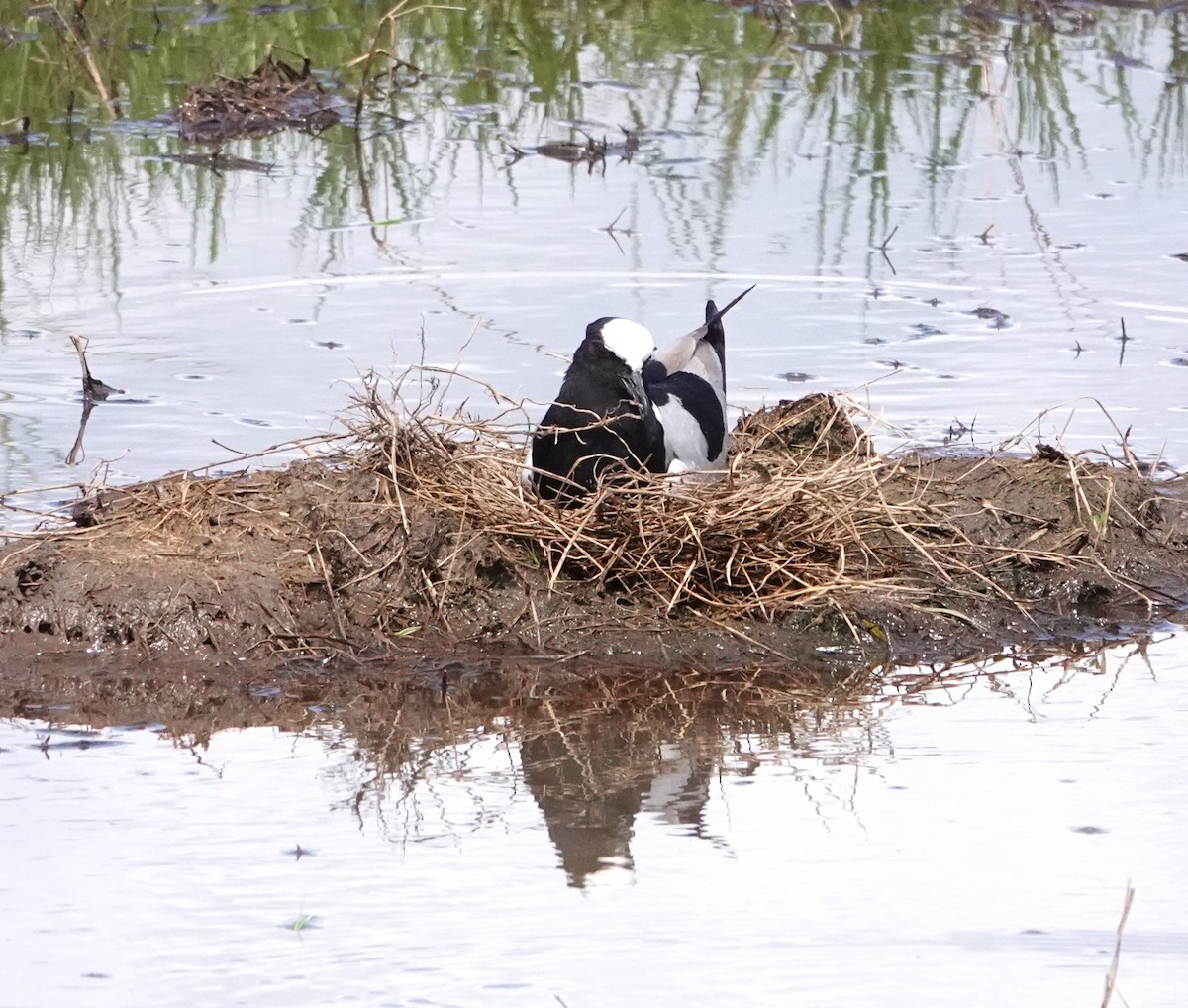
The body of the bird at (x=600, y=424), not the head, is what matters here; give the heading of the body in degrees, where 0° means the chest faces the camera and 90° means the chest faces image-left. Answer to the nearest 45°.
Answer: approximately 45°

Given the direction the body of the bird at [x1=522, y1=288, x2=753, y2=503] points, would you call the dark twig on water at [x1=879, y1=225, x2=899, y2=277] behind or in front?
behind

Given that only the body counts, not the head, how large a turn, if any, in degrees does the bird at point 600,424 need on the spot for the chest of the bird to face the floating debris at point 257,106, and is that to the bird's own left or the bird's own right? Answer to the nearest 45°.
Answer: approximately 135° to the bird's own right

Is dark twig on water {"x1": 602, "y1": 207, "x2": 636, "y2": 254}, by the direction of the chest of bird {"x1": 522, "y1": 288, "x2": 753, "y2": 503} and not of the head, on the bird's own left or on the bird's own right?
on the bird's own right

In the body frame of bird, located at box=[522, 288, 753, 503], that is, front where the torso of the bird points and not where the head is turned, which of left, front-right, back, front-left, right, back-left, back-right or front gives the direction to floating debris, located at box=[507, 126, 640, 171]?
back-right

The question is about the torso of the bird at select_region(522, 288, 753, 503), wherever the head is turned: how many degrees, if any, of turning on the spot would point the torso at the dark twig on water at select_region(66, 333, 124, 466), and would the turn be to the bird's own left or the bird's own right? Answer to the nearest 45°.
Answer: approximately 90° to the bird's own right

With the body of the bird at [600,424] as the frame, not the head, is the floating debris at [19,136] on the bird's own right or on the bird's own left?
on the bird's own right
